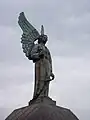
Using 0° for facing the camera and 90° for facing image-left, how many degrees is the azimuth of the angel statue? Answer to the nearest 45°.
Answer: approximately 270°
